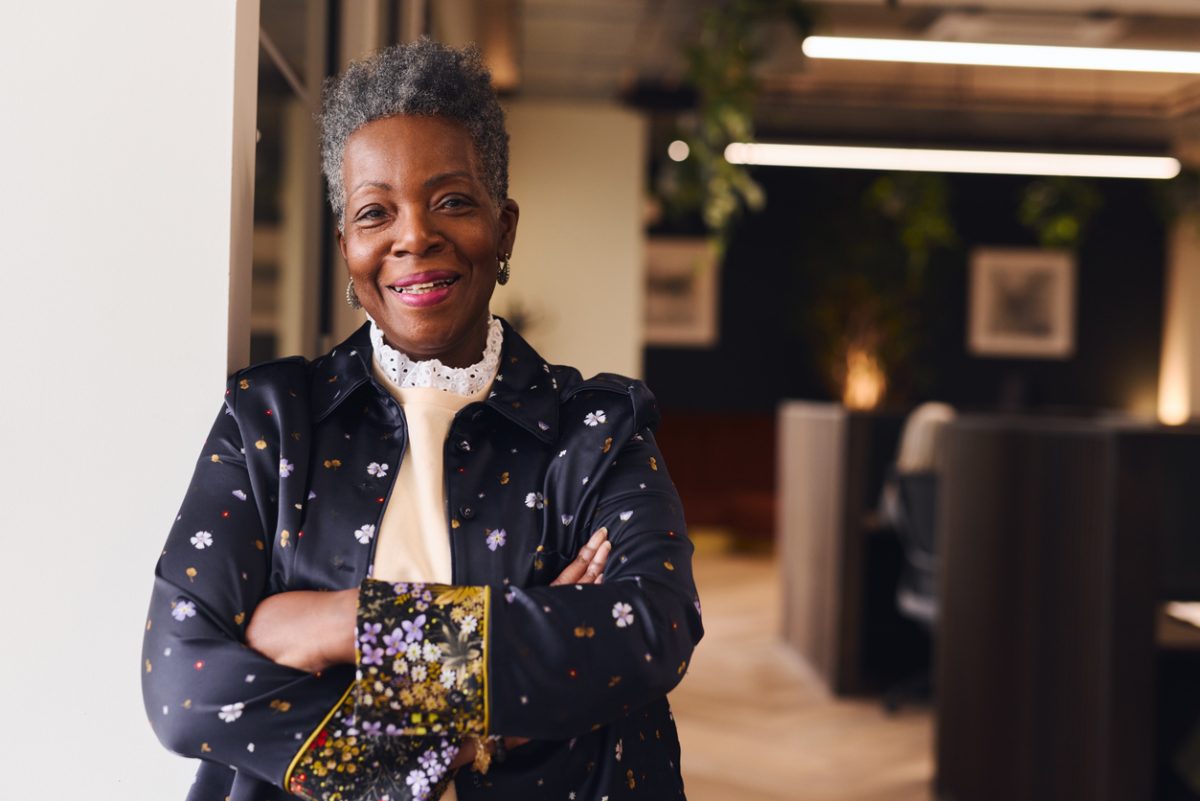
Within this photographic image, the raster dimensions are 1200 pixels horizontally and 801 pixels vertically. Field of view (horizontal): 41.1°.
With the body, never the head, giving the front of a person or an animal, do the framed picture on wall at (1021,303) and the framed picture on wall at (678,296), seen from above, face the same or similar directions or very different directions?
same or similar directions

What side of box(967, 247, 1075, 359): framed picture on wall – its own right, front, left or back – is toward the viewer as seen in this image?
front

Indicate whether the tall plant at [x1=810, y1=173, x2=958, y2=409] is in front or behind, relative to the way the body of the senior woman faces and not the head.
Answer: behind

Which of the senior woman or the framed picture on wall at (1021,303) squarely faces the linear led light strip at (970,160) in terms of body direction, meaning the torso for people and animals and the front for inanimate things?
the framed picture on wall
